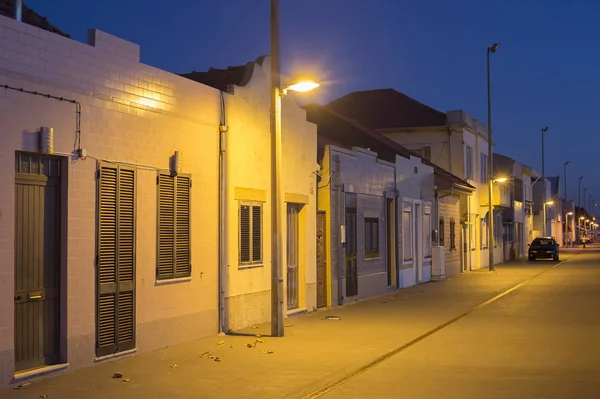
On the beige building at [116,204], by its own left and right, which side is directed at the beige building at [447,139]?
left

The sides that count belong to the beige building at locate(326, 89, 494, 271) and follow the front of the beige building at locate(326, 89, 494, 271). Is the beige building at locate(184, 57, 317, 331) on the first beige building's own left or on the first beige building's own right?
on the first beige building's own right

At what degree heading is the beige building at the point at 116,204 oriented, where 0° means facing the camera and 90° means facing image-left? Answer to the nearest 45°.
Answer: approximately 315°

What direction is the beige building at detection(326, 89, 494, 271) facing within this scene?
to the viewer's right

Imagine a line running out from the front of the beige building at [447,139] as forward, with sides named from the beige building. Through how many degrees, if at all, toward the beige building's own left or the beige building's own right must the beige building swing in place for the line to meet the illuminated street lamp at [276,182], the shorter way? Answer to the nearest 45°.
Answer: approximately 90° to the beige building's own right

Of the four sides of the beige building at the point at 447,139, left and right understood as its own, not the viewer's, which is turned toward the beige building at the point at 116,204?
right
